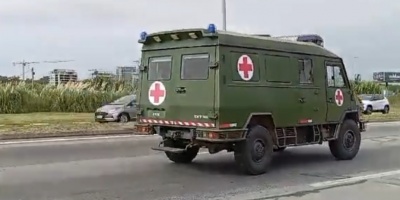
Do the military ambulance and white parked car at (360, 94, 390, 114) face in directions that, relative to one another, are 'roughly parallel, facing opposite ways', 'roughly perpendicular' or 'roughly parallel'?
roughly parallel, facing opposite ways

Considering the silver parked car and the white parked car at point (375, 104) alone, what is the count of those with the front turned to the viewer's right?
0

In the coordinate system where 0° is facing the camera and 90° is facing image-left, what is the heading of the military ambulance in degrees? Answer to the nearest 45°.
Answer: approximately 225°

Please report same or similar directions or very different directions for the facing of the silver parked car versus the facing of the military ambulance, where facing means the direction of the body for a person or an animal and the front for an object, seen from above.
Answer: very different directions

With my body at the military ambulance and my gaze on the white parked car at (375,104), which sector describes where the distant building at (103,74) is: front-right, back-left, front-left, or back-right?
front-left

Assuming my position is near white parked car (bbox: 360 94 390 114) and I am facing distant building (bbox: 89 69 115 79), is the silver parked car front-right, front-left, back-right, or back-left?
front-left

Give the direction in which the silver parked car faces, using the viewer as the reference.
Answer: facing the viewer and to the left of the viewer
